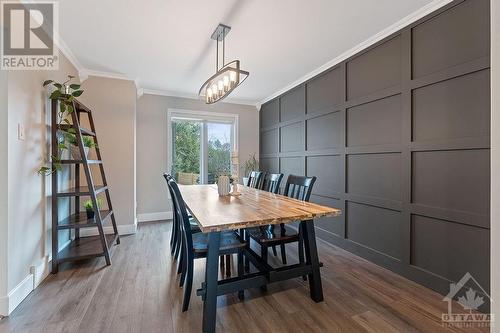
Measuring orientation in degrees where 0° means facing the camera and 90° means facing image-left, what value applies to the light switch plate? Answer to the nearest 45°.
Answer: approximately 315°

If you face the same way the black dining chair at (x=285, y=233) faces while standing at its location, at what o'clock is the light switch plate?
The light switch plate is roughly at 1 o'clock from the black dining chair.

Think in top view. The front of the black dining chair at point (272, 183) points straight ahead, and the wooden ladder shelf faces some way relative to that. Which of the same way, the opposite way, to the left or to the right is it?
the opposite way

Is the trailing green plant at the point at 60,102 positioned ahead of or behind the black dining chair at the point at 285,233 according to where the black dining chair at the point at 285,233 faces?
ahead

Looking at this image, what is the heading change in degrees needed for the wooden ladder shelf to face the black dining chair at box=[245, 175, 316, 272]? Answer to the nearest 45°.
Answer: approximately 45° to its right

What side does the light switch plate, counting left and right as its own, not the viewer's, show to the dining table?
front

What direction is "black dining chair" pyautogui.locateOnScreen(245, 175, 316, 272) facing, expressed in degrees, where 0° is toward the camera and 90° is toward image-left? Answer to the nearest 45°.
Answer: approximately 45°

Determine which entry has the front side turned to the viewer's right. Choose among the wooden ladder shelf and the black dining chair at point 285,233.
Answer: the wooden ladder shelf

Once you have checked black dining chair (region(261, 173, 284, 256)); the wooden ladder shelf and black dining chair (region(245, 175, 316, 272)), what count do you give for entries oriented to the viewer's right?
1

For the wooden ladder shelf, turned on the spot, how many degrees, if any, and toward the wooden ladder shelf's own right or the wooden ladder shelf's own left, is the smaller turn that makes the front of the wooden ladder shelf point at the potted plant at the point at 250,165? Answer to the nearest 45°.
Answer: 0° — it already faces it

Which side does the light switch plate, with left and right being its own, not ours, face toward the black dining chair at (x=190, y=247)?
front

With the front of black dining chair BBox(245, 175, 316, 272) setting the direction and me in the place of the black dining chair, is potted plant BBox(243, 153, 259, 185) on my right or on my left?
on my right
